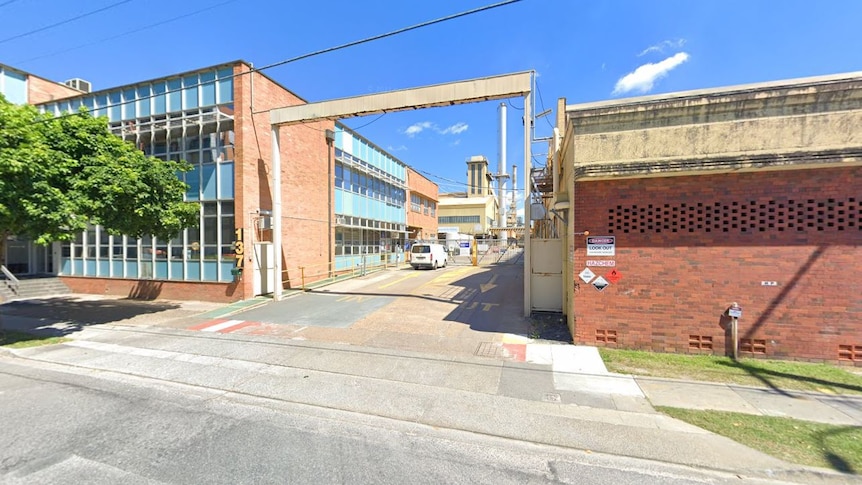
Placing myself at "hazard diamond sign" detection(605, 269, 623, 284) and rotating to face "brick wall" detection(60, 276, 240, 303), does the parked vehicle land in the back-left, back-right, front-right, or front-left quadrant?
front-right

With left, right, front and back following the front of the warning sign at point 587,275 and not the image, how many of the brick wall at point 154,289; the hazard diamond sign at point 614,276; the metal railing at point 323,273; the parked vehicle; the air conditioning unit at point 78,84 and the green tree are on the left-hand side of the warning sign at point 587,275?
1

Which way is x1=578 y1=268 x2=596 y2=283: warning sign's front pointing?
toward the camera

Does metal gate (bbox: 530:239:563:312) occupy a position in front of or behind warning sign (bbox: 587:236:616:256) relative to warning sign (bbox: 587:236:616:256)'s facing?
behind

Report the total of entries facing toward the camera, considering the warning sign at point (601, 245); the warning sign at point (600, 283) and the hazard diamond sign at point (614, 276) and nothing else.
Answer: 3

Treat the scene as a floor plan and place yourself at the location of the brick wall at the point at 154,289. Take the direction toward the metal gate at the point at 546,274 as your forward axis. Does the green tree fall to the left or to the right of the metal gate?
right

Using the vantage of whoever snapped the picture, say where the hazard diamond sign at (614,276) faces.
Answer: facing the viewer

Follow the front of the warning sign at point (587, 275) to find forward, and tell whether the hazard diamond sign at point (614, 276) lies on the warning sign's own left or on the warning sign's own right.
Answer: on the warning sign's own left

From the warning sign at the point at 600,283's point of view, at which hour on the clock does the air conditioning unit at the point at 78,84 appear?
The air conditioning unit is roughly at 3 o'clock from the warning sign.

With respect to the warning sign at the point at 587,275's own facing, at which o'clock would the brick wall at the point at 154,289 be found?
The brick wall is roughly at 3 o'clock from the warning sign.

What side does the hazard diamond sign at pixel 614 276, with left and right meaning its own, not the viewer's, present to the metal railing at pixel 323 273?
right

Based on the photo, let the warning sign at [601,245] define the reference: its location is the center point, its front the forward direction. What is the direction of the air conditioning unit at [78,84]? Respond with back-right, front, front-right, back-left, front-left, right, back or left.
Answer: right

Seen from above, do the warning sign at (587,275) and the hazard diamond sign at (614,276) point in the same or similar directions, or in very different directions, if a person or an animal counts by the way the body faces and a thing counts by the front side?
same or similar directions

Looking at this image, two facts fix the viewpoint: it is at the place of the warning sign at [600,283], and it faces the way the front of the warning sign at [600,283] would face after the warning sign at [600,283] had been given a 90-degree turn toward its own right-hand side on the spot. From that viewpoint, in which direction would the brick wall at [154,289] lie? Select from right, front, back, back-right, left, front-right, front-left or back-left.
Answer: front
